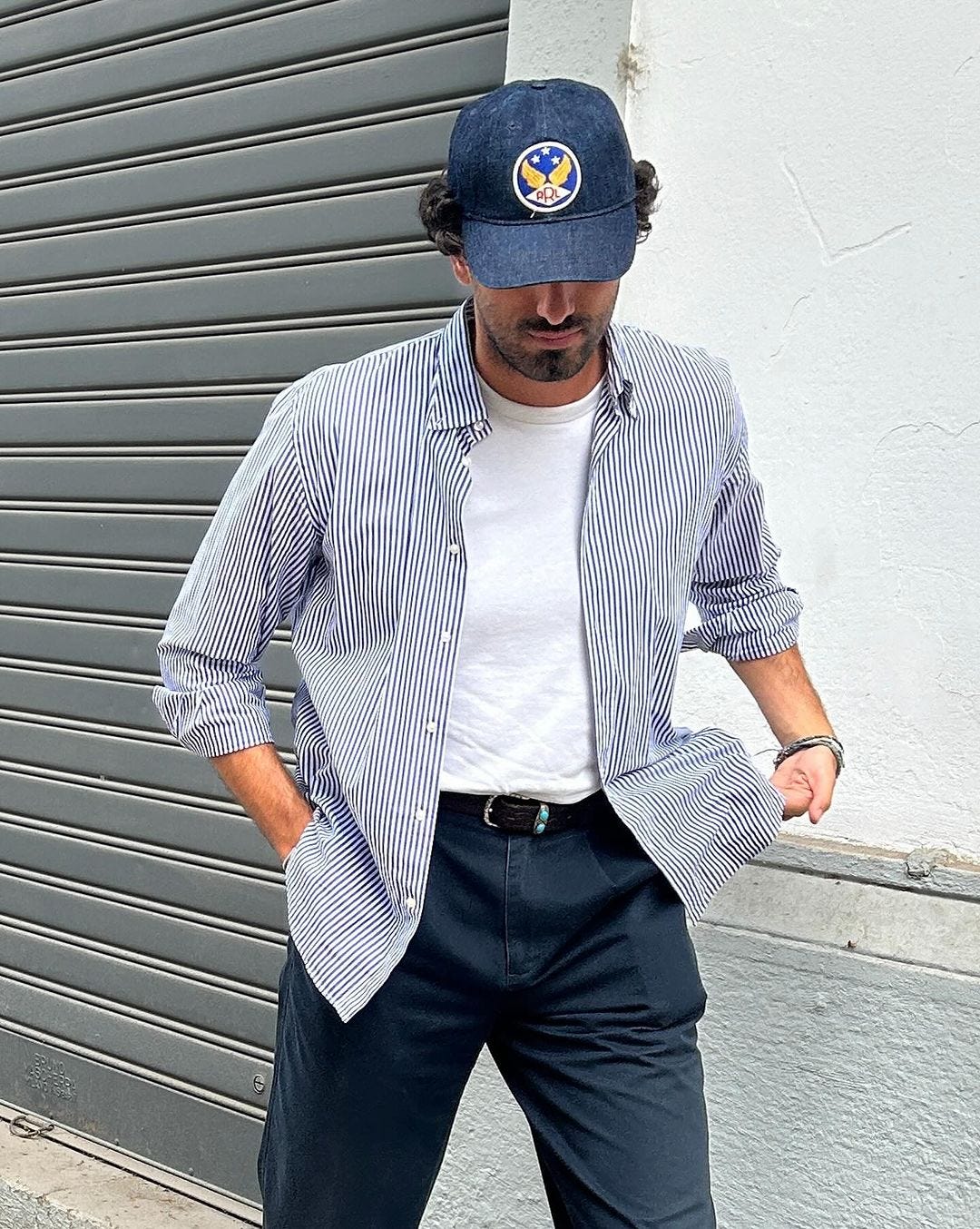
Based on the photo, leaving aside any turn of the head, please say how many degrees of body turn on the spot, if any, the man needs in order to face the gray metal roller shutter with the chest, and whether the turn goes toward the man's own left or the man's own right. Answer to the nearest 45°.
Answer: approximately 135° to the man's own right

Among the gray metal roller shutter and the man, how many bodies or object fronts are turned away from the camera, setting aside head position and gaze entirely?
0

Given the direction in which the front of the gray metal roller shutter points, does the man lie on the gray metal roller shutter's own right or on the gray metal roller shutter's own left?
on the gray metal roller shutter's own left

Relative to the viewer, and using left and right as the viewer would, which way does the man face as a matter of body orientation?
facing the viewer

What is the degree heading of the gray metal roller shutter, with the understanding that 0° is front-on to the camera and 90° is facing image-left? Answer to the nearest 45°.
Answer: approximately 45°
